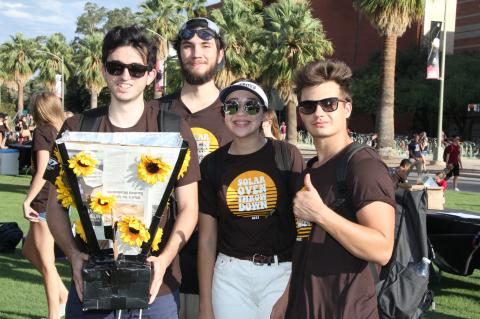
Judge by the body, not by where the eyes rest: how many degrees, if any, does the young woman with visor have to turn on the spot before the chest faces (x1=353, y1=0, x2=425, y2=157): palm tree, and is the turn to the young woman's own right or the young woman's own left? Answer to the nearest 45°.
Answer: approximately 180°

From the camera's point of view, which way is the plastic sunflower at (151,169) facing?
toward the camera

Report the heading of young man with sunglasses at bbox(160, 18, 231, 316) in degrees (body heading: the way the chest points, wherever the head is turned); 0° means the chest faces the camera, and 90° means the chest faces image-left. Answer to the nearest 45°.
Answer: approximately 0°

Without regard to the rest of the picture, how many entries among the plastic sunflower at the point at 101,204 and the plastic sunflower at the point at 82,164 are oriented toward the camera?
2

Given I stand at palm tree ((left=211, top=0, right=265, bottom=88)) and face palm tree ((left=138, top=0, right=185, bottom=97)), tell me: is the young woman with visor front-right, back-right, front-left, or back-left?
back-left

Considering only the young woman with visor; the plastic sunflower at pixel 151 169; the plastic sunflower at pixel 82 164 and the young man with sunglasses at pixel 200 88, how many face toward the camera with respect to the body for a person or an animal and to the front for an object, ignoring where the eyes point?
4

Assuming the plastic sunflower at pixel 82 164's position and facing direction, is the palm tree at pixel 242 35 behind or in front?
behind

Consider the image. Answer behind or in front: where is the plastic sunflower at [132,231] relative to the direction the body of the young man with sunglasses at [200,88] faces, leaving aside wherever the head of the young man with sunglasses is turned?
in front

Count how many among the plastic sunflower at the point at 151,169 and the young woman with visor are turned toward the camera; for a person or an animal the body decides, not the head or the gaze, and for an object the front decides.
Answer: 2

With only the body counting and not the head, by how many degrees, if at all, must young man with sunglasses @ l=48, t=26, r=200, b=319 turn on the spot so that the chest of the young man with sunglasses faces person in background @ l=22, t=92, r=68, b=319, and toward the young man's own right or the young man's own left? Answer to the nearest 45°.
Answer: approximately 180°

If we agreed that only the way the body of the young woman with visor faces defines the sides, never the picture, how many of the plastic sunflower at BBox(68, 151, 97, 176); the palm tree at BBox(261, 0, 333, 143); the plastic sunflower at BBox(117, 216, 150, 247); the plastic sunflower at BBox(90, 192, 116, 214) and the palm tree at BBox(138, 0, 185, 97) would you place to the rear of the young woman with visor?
2

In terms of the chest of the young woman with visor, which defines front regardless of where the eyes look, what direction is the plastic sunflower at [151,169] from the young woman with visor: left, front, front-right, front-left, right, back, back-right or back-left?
front-right

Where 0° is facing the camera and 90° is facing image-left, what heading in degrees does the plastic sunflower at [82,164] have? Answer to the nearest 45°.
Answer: approximately 0°

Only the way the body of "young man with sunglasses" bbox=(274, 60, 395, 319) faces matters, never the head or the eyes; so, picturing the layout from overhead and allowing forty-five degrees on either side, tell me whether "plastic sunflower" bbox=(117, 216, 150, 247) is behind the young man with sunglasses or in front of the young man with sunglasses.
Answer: in front

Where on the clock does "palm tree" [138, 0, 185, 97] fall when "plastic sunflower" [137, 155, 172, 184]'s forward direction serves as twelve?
The palm tree is roughly at 6 o'clock from the plastic sunflower.

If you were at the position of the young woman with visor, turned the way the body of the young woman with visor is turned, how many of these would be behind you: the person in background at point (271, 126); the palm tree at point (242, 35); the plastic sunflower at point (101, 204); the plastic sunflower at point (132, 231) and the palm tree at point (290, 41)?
3
